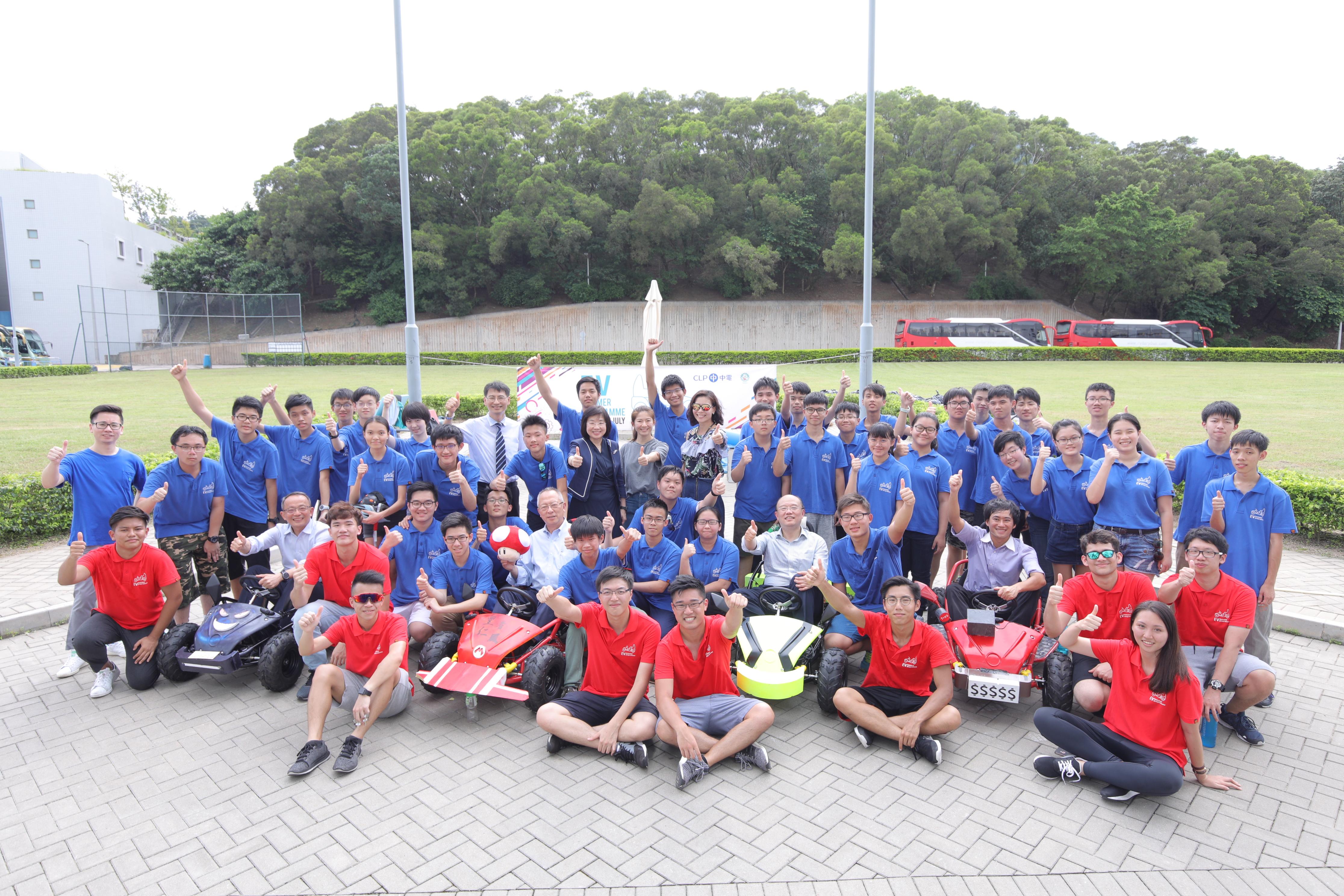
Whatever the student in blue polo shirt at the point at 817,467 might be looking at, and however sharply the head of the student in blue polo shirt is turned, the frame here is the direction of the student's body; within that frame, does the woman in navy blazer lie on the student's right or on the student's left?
on the student's right

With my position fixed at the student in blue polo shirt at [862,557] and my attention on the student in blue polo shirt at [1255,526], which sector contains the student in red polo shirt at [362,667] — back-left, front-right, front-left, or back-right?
back-right

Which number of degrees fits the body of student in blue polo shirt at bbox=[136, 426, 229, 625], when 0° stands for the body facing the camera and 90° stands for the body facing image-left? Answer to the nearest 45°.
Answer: approximately 0°

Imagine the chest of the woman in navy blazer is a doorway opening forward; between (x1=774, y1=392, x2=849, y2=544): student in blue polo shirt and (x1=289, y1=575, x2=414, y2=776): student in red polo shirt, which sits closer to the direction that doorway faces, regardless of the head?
the student in red polo shirt

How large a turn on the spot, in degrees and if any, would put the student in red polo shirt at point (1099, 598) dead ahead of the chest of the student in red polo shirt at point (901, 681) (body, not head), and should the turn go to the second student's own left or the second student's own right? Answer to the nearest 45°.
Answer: approximately 135° to the second student's own left

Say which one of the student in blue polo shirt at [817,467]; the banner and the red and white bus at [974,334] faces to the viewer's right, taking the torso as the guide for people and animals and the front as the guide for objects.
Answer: the red and white bus

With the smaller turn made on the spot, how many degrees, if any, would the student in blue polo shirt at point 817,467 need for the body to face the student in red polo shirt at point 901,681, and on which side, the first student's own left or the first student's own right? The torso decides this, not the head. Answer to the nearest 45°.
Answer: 0° — they already face them

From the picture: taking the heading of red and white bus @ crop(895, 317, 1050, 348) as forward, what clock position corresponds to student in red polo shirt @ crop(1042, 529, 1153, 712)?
The student in red polo shirt is roughly at 3 o'clock from the red and white bus.

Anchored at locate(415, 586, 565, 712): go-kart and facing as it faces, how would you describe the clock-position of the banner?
The banner is roughly at 5 o'clock from the go-kart.
